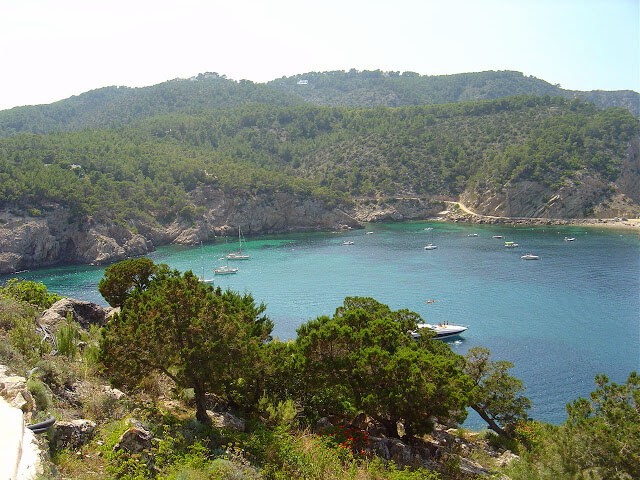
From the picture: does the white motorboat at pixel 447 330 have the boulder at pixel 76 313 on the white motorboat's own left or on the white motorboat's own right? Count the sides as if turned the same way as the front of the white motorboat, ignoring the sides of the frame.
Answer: on the white motorboat's own right

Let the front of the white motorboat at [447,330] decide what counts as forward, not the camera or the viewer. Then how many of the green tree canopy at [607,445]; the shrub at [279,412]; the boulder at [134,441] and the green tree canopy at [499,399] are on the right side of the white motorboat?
4

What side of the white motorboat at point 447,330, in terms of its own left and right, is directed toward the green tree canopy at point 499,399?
right

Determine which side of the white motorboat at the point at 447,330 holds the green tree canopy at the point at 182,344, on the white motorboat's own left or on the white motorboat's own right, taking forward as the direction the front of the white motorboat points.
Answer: on the white motorboat's own right

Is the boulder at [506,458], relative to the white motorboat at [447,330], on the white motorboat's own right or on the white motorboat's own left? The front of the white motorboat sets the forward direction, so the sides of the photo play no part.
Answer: on the white motorboat's own right

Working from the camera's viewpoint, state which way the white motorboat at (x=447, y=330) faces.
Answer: facing to the right of the viewer

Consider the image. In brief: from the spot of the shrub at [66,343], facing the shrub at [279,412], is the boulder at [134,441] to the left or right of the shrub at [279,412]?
right

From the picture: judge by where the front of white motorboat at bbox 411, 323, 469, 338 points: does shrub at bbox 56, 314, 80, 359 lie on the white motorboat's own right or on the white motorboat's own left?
on the white motorboat's own right
